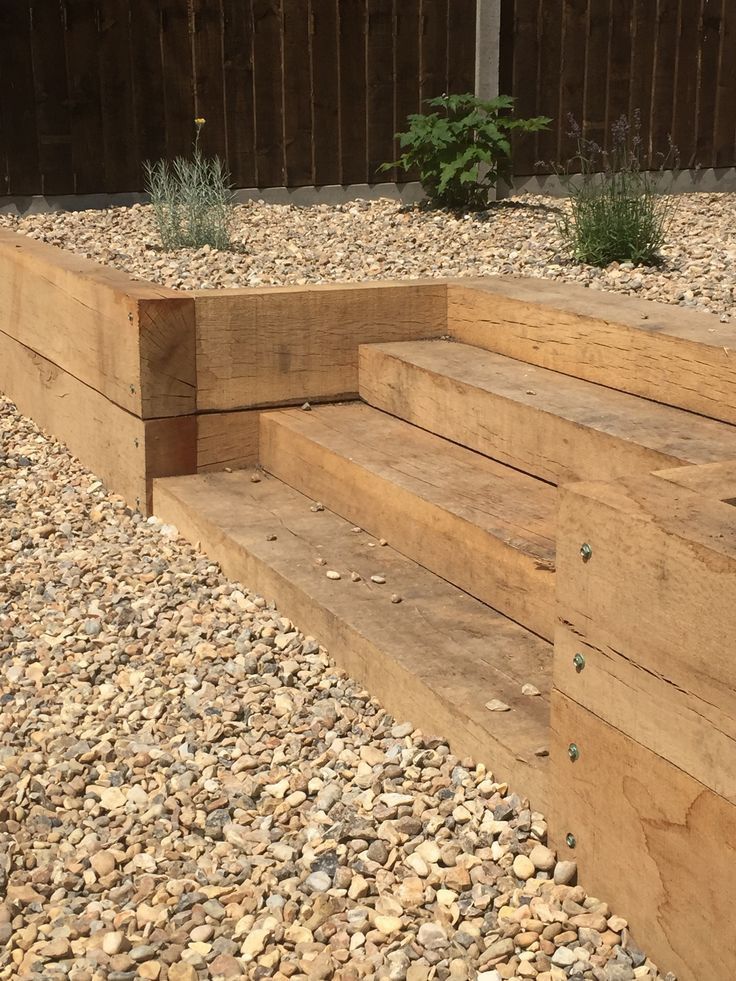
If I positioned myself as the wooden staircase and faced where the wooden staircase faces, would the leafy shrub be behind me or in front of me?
behind

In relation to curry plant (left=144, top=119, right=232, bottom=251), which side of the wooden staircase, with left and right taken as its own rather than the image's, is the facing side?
right

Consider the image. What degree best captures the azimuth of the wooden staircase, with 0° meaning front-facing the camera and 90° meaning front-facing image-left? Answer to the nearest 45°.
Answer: approximately 45°
